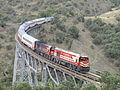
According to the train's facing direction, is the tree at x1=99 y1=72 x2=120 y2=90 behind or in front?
in front

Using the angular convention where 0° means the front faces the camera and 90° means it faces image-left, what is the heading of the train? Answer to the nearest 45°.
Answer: approximately 315°
